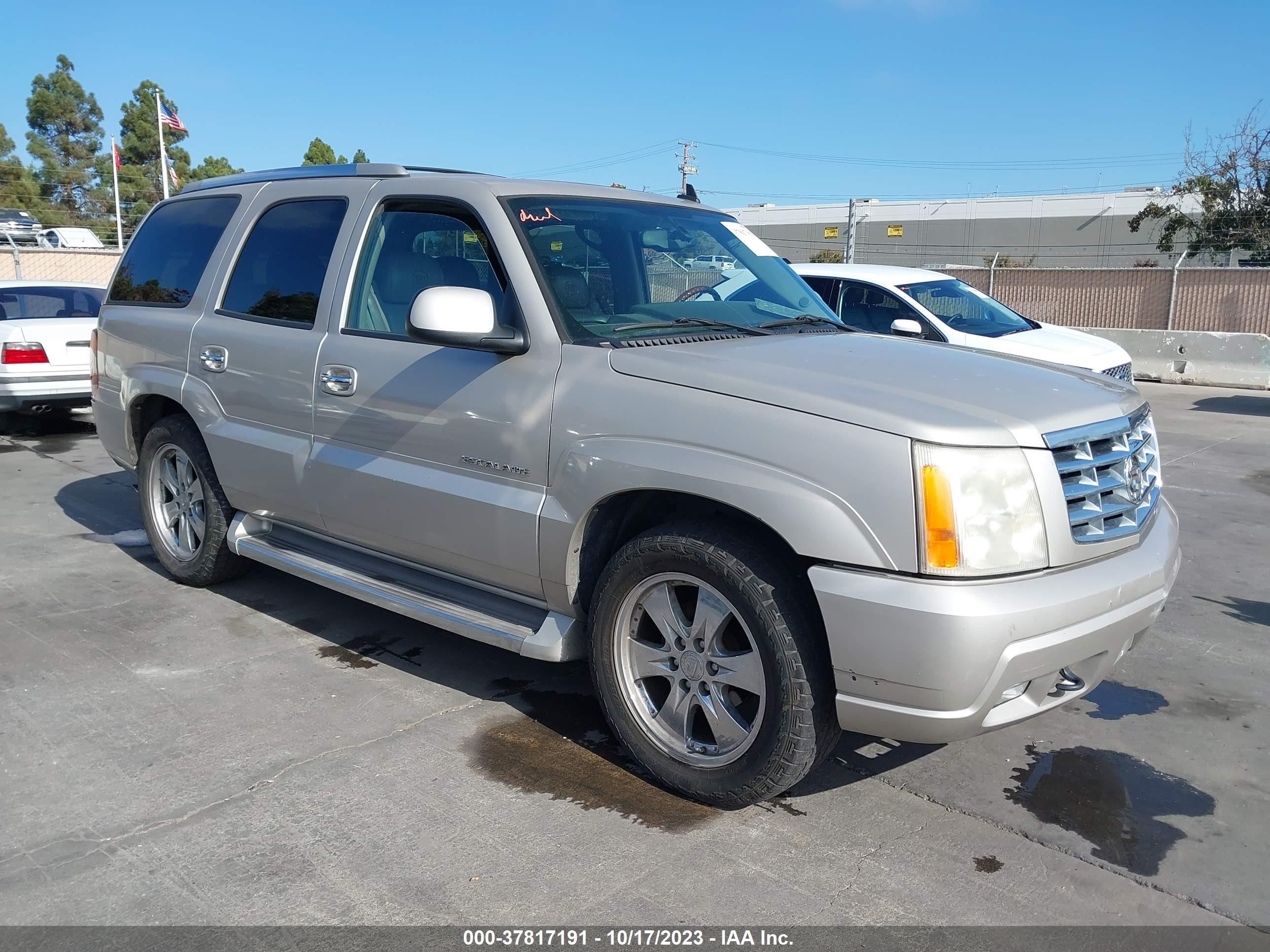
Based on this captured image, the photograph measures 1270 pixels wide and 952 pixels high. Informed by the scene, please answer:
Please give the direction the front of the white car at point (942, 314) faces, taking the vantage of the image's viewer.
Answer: facing the viewer and to the right of the viewer

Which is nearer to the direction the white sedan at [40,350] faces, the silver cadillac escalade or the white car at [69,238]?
the white car

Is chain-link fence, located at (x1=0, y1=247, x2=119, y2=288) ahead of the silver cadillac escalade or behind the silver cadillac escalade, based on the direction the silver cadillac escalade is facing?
behind

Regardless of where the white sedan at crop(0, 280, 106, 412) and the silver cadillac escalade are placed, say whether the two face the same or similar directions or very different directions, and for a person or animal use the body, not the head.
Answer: very different directions

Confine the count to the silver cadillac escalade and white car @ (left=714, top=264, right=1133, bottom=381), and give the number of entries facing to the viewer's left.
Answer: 0

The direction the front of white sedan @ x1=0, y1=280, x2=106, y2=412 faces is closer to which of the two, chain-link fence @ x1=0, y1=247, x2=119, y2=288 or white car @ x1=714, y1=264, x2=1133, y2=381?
the chain-link fence

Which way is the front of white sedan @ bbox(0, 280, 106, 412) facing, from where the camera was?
facing away from the viewer and to the left of the viewer

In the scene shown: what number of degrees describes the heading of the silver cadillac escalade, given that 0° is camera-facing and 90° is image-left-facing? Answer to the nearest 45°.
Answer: approximately 315°

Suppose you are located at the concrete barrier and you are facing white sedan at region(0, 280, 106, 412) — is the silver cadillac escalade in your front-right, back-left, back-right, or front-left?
front-left

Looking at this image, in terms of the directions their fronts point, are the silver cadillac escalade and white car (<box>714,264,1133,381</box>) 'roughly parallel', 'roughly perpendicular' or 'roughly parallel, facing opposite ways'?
roughly parallel

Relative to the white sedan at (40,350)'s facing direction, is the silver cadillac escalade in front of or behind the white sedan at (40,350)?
behind

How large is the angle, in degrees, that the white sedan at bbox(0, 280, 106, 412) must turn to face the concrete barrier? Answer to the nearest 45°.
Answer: approximately 135° to its right

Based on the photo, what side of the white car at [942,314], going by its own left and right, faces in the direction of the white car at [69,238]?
back
